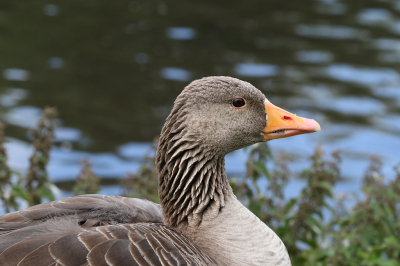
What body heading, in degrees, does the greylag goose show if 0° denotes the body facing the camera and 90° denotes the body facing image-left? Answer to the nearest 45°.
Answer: approximately 270°
